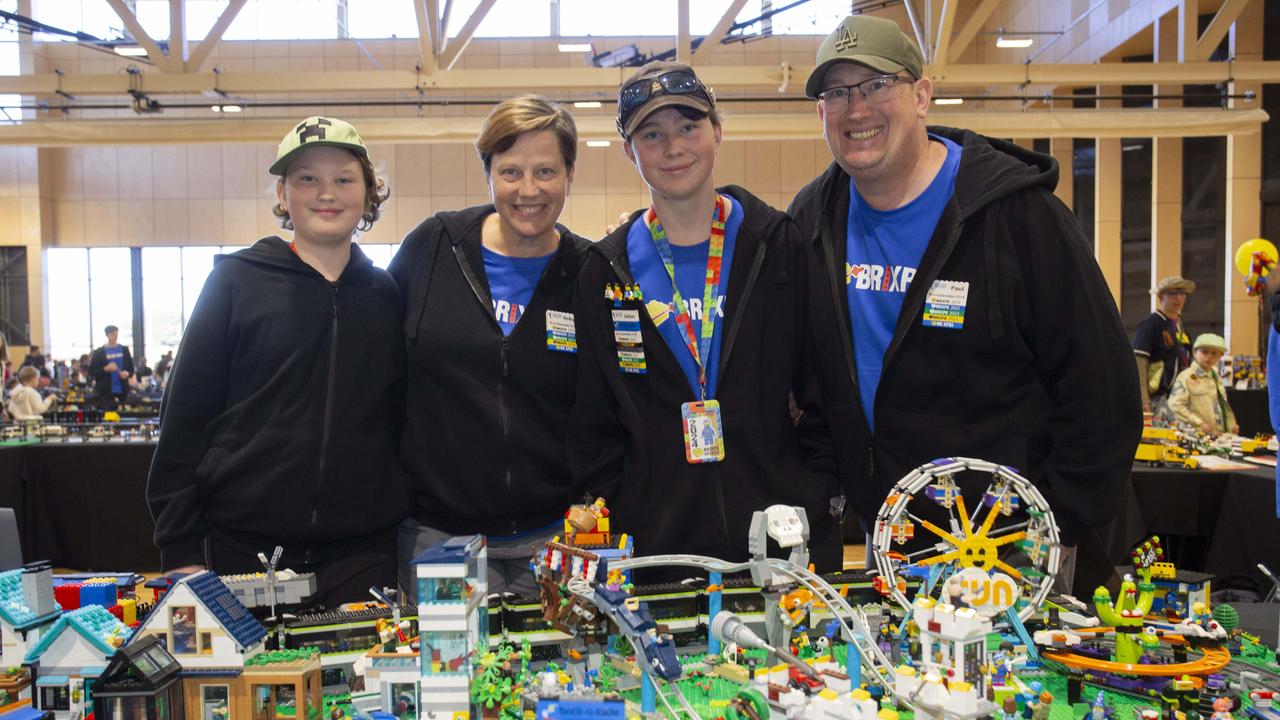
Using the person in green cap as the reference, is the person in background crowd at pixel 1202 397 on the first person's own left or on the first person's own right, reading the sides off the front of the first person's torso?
on the first person's own left

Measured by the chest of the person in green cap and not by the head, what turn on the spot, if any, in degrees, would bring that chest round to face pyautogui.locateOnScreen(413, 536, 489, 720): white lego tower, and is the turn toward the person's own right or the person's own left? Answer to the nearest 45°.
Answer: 0° — they already face it

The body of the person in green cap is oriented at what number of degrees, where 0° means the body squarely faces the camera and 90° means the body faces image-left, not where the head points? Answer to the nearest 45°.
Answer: approximately 0°

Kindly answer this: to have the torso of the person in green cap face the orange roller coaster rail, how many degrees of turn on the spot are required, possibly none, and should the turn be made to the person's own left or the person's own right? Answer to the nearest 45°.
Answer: approximately 45° to the person's own left

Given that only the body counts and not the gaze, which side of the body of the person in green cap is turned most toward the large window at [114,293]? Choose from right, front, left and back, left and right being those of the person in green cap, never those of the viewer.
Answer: back

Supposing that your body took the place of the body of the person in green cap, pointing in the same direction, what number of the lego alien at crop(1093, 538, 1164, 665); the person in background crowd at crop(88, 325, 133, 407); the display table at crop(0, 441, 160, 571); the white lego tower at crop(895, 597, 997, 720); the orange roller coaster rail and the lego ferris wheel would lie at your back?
2

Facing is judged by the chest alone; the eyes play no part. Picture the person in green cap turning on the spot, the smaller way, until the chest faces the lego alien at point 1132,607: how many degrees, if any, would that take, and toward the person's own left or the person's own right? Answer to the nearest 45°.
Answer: approximately 45° to the person's own left
